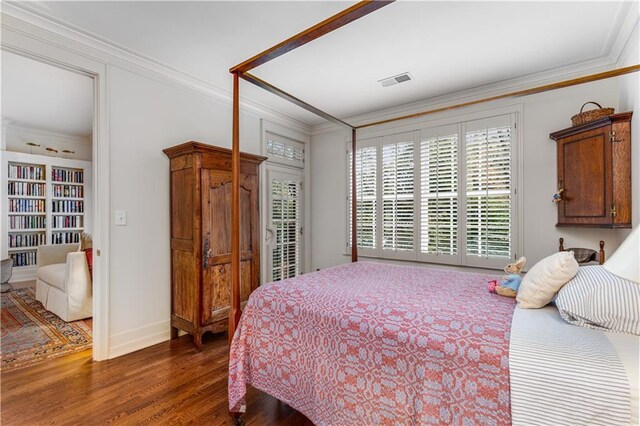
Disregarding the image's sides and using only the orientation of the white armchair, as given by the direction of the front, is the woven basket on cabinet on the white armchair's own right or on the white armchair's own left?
on the white armchair's own left

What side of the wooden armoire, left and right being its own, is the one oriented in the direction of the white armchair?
back

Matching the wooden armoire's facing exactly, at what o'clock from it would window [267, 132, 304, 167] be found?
The window is roughly at 9 o'clock from the wooden armoire.

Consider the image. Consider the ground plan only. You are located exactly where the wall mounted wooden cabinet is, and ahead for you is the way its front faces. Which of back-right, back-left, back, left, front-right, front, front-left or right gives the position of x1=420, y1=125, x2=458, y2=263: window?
front-right

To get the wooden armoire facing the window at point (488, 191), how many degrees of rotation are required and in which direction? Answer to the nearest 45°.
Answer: approximately 45° to its left

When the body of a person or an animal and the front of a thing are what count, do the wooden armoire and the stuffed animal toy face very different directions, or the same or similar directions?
very different directions

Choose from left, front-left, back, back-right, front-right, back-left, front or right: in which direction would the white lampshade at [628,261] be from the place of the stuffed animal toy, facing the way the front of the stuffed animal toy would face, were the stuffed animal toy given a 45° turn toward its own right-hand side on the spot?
back

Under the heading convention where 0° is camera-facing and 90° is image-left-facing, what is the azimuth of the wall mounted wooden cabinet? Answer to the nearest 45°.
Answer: approximately 45°

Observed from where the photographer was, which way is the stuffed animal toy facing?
facing to the left of the viewer
